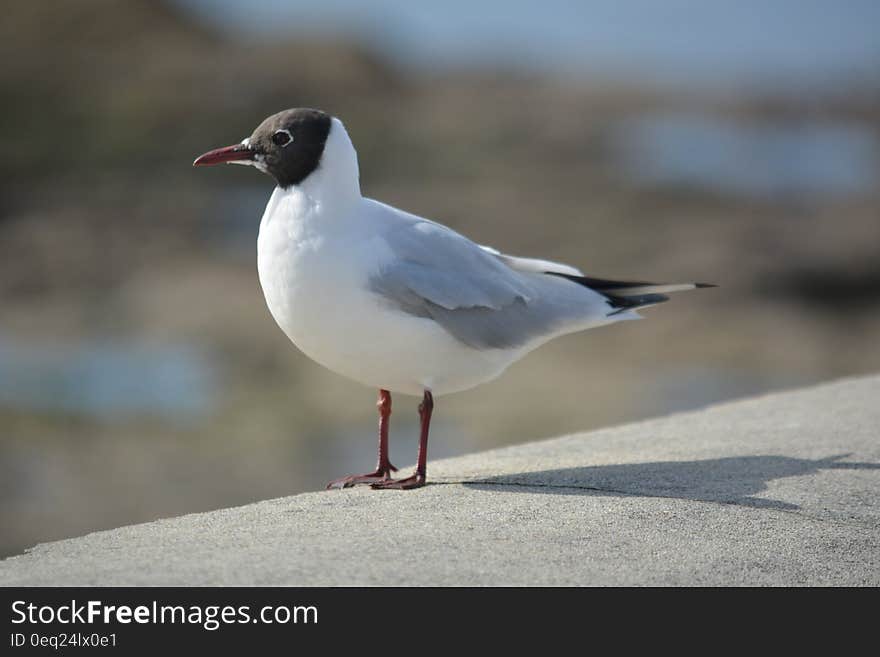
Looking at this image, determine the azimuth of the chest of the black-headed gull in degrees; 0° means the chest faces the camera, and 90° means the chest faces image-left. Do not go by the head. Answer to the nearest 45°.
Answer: approximately 90°
